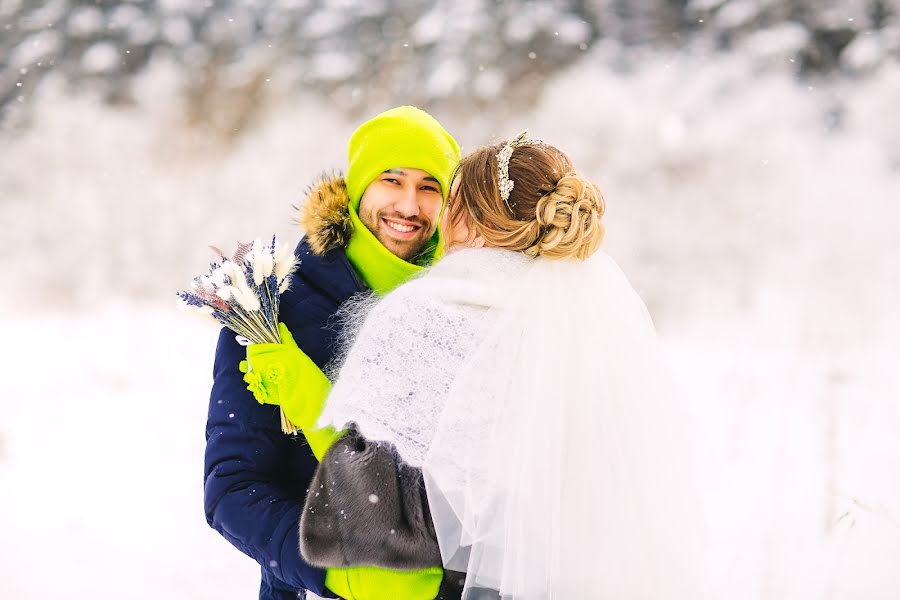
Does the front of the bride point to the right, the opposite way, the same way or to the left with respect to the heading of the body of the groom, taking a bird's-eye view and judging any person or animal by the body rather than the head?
the opposite way

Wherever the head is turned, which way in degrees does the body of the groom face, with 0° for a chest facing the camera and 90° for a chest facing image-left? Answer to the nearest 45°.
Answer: approximately 315°

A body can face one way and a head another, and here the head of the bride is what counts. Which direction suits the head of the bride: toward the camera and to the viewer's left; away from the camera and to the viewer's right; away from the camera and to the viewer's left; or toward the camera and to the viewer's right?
away from the camera and to the viewer's left

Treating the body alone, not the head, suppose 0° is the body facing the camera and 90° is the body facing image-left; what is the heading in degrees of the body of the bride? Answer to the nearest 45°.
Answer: approximately 135°

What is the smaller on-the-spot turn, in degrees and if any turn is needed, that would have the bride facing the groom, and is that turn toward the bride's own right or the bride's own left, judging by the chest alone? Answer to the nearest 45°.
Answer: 0° — they already face them
